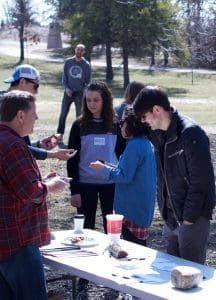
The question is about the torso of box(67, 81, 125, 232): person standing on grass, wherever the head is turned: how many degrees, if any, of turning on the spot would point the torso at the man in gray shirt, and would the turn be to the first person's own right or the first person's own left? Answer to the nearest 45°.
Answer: approximately 180°

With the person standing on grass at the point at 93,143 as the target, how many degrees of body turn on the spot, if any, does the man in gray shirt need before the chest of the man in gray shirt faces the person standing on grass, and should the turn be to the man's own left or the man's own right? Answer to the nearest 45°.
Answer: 0° — they already face them

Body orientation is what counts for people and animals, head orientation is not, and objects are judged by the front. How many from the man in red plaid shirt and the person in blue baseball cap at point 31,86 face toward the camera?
0

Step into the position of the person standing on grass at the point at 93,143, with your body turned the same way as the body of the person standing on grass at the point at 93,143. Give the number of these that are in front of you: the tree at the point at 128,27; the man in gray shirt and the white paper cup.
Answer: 1

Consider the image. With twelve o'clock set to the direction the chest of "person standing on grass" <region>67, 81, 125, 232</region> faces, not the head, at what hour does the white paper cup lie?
The white paper cup is roughly at 12 o'clock from the person standing on grass.

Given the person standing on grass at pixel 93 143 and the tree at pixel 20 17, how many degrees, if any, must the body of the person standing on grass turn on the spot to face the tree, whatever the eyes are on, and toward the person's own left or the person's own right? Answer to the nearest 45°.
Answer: approximately 180°

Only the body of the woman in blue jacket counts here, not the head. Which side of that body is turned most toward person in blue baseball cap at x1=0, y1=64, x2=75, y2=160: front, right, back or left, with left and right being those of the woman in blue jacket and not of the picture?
front

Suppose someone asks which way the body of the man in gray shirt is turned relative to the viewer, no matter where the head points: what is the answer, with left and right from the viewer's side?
facing the viewer

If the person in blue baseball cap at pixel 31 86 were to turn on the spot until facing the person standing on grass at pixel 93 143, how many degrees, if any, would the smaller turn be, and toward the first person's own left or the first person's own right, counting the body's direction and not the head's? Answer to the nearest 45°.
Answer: approximately 45° to the first person's own left

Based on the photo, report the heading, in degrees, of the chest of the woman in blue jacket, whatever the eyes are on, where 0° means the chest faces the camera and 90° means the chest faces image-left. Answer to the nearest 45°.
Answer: approximately 90°

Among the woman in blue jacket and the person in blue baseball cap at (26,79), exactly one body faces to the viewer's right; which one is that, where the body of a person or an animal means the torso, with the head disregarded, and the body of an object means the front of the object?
the person in blue baseball cap

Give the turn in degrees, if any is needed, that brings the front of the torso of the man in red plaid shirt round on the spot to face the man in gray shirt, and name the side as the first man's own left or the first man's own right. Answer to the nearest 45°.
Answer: approximately 90° to the first man's own left
